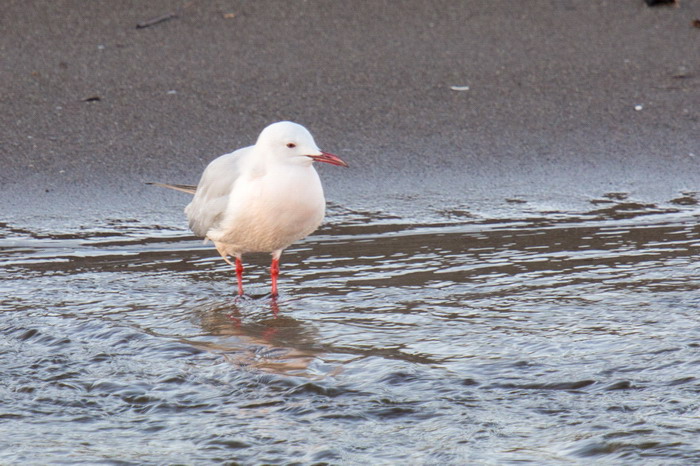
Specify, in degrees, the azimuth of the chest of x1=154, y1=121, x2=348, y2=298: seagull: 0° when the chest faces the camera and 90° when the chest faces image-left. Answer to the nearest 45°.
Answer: approximately 315°

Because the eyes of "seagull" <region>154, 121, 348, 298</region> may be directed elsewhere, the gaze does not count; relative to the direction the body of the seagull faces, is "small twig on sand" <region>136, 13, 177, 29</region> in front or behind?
behind
